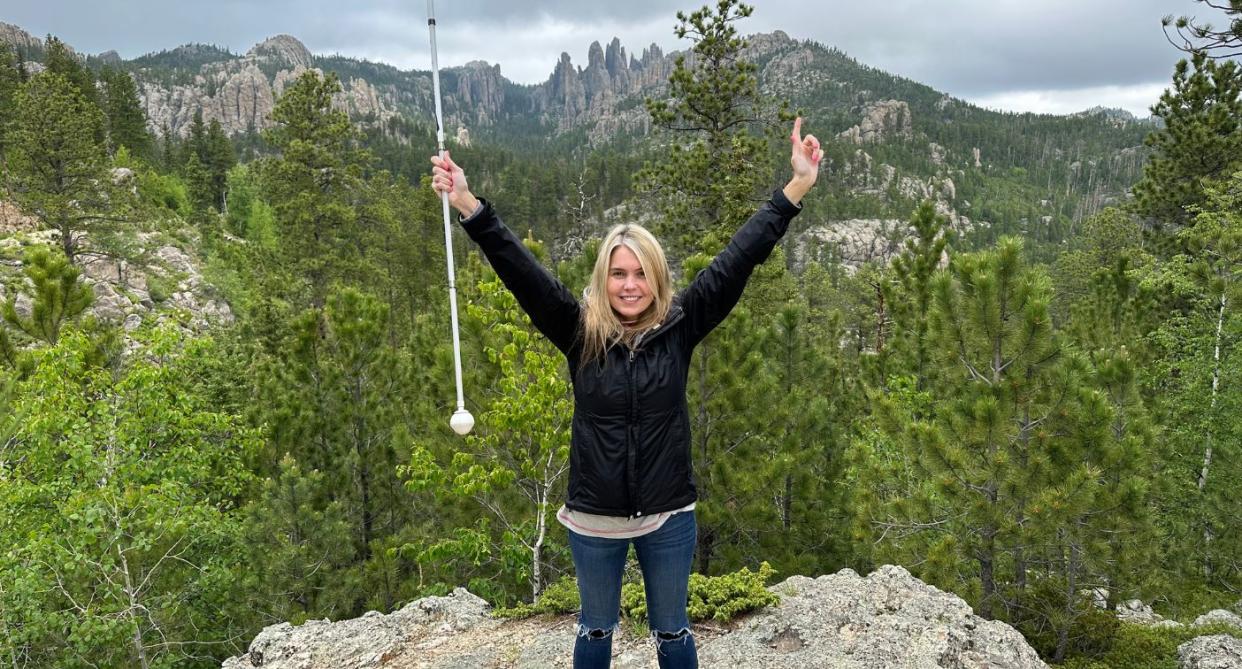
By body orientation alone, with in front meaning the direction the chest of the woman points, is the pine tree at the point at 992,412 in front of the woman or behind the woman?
behind

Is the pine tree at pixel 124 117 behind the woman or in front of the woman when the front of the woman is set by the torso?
behind

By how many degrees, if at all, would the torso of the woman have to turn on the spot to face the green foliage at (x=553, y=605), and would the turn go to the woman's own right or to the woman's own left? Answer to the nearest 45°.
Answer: approximately 180°

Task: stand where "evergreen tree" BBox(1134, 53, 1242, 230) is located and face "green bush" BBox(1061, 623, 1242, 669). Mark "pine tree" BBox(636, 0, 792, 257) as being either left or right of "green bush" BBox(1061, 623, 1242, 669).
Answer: right

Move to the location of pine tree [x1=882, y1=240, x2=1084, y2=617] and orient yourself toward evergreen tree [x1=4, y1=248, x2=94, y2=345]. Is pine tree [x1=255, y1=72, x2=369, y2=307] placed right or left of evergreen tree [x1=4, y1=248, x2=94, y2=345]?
right

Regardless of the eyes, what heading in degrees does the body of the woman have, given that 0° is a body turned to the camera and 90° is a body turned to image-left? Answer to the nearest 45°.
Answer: approximately 0°

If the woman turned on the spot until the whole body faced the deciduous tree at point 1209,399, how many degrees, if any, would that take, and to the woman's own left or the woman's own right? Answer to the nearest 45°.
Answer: approximately 135° to the woman's own left

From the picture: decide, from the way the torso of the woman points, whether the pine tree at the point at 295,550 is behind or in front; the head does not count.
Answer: behind

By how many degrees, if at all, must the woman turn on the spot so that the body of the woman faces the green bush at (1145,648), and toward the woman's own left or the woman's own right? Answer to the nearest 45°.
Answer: approximately 135° to the woman's own left

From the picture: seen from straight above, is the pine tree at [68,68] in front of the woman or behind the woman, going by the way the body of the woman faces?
behind

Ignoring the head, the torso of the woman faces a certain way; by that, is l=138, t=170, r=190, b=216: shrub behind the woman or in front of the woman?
behind

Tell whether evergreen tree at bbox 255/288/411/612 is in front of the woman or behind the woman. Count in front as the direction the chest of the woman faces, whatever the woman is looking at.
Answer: behind

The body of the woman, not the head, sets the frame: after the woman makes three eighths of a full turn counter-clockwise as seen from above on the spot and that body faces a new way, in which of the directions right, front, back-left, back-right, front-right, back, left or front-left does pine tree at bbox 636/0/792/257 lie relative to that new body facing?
front-left
